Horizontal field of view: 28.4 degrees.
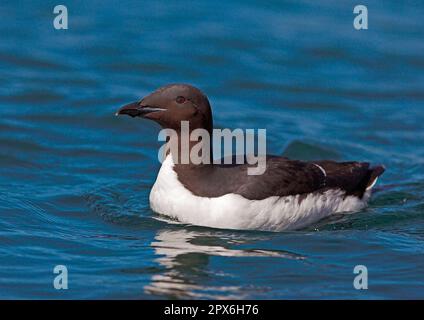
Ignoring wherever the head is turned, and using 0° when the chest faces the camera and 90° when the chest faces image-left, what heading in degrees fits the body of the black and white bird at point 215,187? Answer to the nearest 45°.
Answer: approximately 90°
